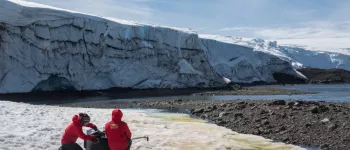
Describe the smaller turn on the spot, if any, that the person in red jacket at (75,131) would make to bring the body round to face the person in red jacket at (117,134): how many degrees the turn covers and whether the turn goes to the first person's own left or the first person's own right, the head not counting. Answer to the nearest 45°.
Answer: approximately 45° to the first person's own right
